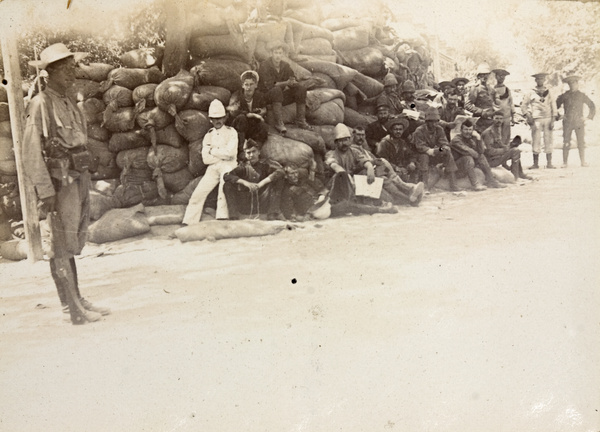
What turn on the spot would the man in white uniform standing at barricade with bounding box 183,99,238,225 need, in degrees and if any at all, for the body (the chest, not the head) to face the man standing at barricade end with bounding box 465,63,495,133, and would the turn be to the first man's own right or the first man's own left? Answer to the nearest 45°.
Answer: approximately 90° to the first man's own left

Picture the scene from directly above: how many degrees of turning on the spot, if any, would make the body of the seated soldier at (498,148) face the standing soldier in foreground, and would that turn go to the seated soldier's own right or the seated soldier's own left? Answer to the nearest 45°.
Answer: approximately 90° to the seated soldier's own right

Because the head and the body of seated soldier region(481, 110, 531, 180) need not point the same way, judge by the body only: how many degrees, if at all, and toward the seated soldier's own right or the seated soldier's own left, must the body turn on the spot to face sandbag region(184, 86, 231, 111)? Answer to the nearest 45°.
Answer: approximately 90° to the seated soldier's own right

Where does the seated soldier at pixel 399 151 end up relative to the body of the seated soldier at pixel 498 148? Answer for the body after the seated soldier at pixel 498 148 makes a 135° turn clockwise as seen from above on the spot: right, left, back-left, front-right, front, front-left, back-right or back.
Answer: front-left

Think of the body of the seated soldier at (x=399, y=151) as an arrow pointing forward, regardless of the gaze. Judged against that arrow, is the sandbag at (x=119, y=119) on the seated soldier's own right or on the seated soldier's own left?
on the seated soldier's own right

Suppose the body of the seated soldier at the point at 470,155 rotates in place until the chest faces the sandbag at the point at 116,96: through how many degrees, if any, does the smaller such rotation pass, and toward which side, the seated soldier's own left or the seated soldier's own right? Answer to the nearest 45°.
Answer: approximately 90° to the seated soldier's own right
